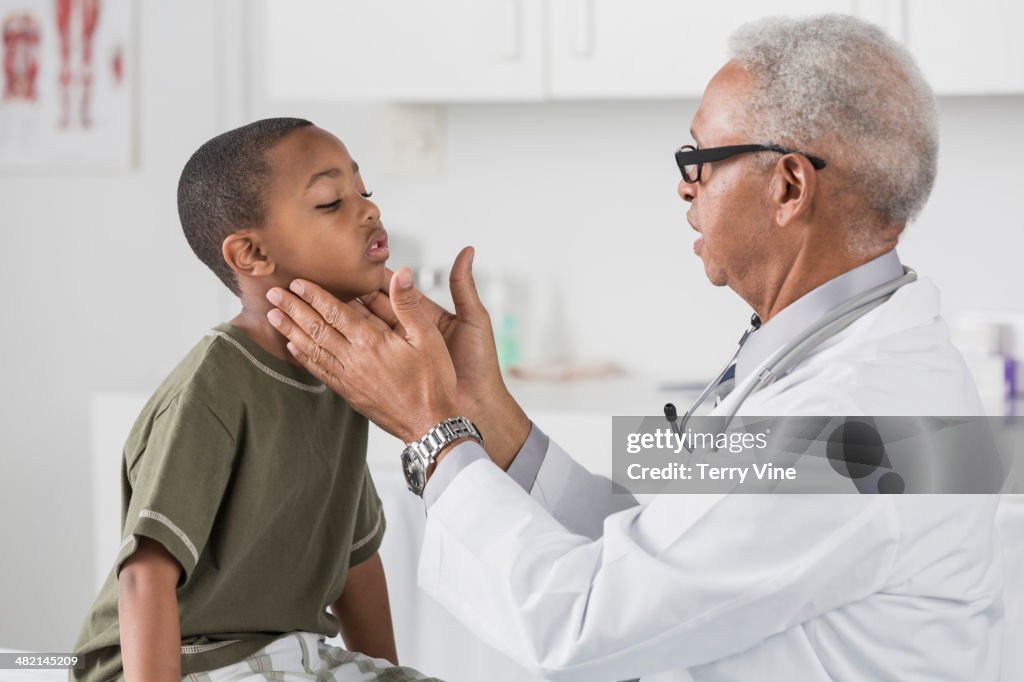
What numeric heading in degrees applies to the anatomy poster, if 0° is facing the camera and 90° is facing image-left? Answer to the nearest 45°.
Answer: approximately 0°

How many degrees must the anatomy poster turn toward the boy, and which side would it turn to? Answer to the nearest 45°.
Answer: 0° — it already faces them

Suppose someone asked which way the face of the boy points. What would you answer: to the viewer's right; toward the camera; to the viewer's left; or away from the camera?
to the viewer's right

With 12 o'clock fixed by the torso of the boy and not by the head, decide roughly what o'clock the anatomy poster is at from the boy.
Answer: The anatomy poster is roughly at 7 o'clock from the boy.

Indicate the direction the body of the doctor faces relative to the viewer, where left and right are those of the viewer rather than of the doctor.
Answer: facing to the left of the viewer

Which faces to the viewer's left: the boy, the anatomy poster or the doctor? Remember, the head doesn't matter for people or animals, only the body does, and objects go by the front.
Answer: the doctor

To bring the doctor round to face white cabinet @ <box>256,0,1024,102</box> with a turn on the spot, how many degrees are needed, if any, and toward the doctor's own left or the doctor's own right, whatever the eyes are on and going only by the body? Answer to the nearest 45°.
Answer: approximately 90° to the doctor's own right
